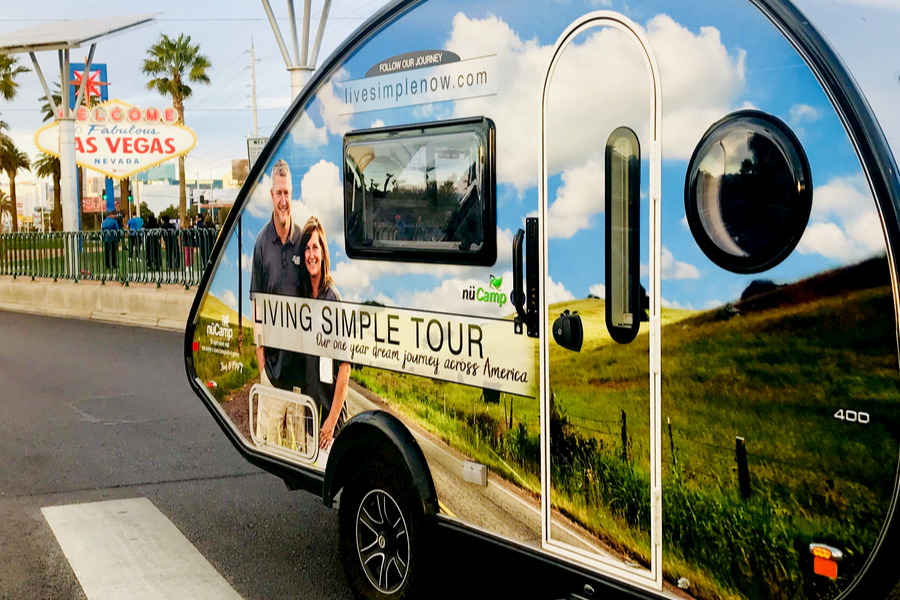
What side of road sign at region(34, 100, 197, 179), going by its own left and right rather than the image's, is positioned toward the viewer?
front

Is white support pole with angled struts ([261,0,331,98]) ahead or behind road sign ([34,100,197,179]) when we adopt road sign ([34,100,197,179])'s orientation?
ahead

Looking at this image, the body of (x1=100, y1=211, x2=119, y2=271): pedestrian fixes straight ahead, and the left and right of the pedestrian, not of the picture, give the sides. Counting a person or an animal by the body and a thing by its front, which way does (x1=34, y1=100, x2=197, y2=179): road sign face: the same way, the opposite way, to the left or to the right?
the opposite way

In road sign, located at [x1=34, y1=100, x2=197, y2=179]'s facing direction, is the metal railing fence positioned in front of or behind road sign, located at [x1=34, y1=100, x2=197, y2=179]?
in front

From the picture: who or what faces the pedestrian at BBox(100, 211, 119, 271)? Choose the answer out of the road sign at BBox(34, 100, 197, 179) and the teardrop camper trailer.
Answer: the road sign

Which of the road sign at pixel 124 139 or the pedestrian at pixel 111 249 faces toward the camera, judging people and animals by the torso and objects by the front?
the road sign

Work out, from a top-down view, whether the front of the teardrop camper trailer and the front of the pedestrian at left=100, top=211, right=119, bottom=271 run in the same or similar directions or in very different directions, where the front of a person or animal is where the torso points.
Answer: very different directions
